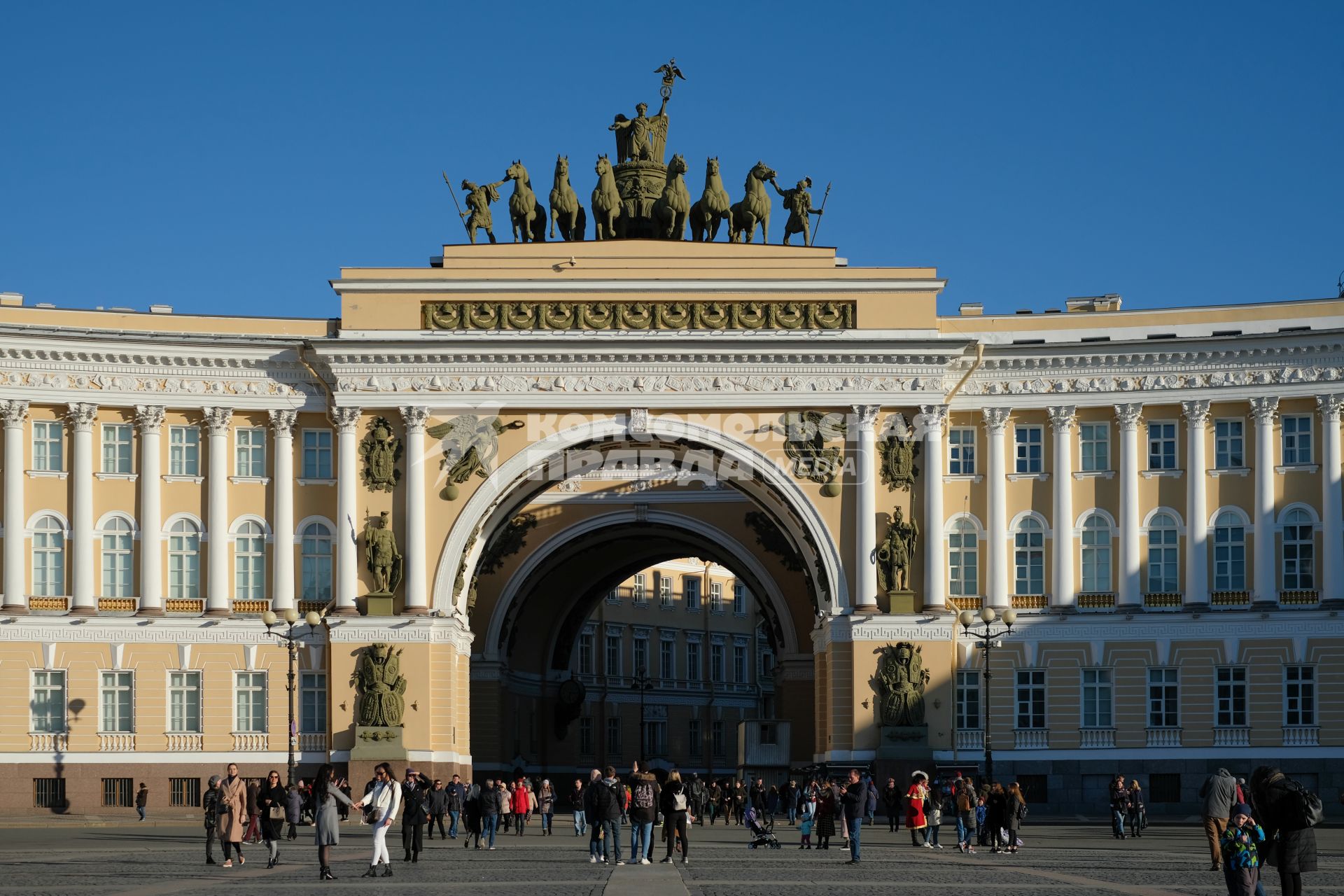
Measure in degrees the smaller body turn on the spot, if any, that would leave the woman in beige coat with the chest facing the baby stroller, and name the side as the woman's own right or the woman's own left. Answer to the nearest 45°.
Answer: approximately 135° to the woman's own left

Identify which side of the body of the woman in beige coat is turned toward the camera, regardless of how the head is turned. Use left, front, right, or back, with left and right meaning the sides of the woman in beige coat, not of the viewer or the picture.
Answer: front
